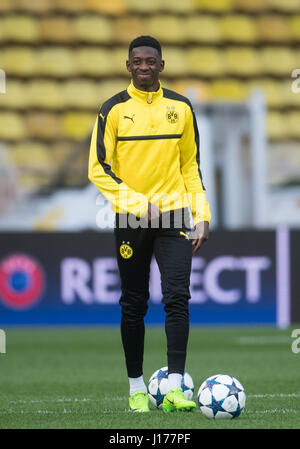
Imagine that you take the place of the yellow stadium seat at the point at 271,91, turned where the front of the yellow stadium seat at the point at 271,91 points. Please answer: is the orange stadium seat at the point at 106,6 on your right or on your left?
on your right

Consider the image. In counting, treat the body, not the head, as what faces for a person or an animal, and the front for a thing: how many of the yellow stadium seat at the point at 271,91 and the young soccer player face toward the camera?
2

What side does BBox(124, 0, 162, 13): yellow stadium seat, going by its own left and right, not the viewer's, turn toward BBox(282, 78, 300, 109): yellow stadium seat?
left

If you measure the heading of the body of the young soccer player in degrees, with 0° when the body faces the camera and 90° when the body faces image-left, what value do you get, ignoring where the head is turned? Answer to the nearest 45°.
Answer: approximately 0°

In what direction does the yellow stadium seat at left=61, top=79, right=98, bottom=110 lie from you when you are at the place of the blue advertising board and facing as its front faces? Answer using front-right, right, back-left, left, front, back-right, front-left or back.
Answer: back

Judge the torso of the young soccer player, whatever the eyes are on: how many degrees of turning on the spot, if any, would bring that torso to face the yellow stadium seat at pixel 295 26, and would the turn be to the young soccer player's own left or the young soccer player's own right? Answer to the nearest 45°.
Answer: approximately 180°

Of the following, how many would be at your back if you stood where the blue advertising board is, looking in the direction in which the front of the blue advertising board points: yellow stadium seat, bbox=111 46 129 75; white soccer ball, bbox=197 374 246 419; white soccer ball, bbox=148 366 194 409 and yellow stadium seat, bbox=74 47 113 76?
2

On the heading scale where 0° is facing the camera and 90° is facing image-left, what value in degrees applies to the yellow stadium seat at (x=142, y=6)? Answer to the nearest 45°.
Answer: approximately 0°

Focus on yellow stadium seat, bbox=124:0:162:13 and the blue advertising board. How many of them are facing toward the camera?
2
